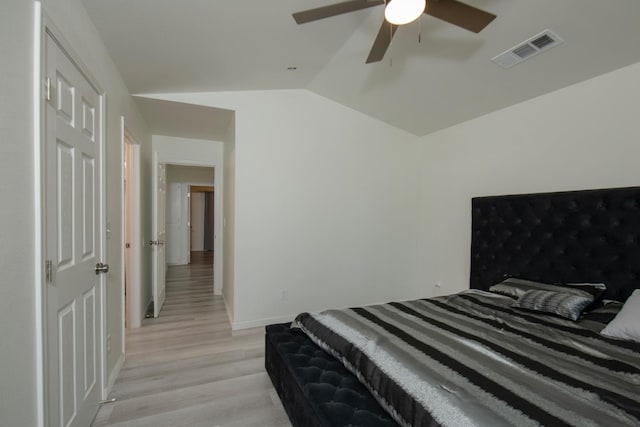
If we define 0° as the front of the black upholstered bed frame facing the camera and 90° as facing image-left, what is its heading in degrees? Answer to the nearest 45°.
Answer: approximately 45°

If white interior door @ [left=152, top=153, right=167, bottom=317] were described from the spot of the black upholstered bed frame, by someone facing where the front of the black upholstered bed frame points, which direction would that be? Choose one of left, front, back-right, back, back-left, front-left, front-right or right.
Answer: front-right

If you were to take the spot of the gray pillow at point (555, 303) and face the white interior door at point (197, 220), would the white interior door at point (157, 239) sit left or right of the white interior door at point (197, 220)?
left

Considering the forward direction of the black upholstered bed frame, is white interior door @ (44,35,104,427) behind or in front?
in front

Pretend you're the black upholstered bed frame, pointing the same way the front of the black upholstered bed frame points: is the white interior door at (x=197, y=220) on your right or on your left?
on your right
